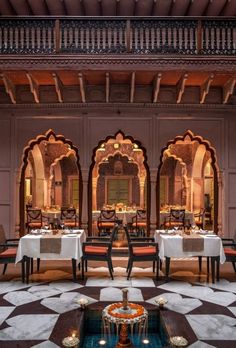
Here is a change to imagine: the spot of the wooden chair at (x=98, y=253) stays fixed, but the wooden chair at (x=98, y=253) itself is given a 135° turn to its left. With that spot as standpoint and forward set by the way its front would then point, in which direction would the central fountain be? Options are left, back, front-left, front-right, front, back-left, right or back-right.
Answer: front-right

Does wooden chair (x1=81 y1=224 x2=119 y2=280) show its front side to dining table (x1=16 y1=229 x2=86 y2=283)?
yes

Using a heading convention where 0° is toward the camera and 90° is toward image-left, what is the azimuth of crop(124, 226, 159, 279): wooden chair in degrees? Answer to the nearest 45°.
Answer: approximately 270°

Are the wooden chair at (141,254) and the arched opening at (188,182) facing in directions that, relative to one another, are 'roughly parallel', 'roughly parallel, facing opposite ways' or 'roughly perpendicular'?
roughly perpendicular

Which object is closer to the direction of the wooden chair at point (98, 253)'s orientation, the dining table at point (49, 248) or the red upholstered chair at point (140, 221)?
the dining table

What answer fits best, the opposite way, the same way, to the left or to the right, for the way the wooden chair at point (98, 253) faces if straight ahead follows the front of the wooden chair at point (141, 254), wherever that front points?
the opposite way

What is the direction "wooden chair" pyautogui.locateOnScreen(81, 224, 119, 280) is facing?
to the viewer's left

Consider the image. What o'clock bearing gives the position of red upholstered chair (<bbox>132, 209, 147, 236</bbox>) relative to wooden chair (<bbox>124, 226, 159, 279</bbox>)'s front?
The red upholstered chair is roughly at 9 o'clock from the wooden chair.
